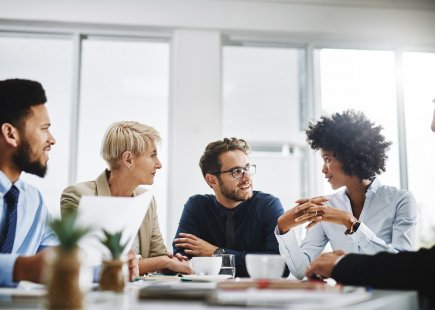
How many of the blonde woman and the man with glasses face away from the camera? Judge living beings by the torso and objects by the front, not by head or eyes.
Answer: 0

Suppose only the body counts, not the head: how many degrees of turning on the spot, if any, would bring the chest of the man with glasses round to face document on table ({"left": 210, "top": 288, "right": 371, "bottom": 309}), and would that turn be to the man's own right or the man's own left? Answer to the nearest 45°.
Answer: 0° — they already face it

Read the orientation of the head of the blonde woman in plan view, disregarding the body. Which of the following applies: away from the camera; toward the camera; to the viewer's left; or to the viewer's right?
to the viewer's right

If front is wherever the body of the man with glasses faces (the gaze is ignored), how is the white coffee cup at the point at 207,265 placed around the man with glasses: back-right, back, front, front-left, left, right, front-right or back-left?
front

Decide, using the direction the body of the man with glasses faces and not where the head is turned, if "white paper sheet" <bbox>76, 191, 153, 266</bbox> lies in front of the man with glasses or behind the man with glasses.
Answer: in front

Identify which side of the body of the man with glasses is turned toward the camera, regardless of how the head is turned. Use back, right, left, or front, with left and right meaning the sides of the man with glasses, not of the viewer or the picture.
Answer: front

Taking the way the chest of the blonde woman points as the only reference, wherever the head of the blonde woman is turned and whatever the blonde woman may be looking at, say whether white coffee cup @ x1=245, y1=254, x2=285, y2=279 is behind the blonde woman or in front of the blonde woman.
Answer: in front

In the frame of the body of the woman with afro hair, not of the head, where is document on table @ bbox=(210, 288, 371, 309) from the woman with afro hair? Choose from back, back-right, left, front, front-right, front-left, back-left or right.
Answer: front-left

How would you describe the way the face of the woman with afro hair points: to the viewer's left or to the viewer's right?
to the viewer's left

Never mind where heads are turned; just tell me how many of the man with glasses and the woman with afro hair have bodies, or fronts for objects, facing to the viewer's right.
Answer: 0

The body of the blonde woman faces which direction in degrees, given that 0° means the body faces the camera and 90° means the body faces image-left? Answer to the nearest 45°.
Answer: approximately 315°

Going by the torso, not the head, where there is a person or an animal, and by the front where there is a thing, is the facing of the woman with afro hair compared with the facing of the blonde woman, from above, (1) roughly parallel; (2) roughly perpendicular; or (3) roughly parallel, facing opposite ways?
roughly perpendicular

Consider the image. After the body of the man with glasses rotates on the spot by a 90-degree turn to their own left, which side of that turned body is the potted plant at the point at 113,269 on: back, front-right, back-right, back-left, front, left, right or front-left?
right

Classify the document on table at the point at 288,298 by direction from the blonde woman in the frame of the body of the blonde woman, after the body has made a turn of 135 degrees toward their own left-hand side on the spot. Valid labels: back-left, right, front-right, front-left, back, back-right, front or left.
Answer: back

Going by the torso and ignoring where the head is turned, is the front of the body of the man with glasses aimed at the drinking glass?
yes
